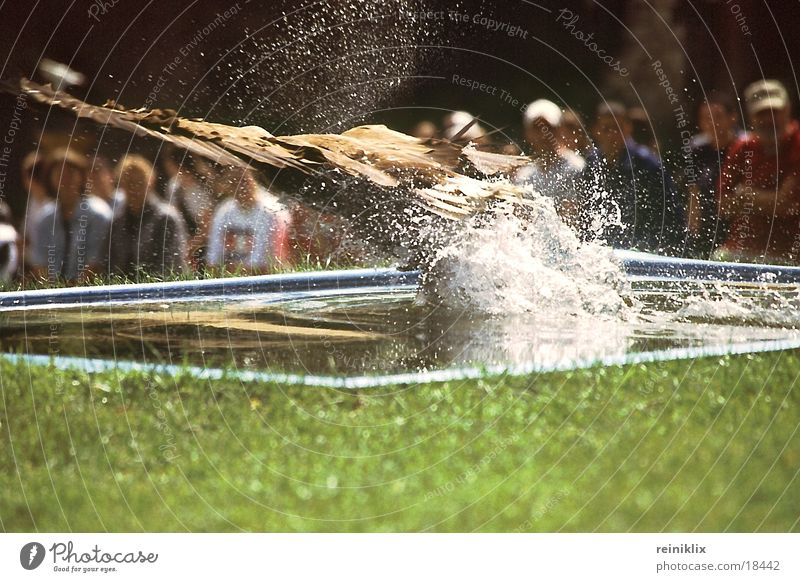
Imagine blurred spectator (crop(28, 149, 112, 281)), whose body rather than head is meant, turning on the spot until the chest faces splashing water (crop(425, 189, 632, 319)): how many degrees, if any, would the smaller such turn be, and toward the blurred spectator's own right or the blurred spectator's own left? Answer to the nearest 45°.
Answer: approximately 90° to the blurred spectator's own left

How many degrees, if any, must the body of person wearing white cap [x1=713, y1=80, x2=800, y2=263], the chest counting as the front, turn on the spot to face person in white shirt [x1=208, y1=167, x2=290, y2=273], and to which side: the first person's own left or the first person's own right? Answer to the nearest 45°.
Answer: approximately 90° to the first person's own right

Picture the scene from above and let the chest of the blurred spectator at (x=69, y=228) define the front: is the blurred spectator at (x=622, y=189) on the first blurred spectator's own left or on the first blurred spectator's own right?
on the first blurred spectator's own left

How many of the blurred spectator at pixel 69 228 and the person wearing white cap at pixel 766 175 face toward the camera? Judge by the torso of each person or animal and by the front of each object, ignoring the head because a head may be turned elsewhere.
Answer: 2

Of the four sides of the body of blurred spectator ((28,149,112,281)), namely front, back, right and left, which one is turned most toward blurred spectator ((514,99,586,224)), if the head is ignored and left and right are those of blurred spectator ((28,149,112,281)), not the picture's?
left

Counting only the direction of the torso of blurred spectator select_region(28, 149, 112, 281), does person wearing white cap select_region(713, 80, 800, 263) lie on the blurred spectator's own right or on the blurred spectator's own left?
on the blurred spectator's own left

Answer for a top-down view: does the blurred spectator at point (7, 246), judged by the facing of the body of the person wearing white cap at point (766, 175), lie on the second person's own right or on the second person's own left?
on the second person's own right

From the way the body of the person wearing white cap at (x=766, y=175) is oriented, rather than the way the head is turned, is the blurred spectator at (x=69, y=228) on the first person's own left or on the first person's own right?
on the first person's own right

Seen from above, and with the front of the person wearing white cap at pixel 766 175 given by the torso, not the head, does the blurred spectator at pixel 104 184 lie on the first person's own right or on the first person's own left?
on the first person's own right
